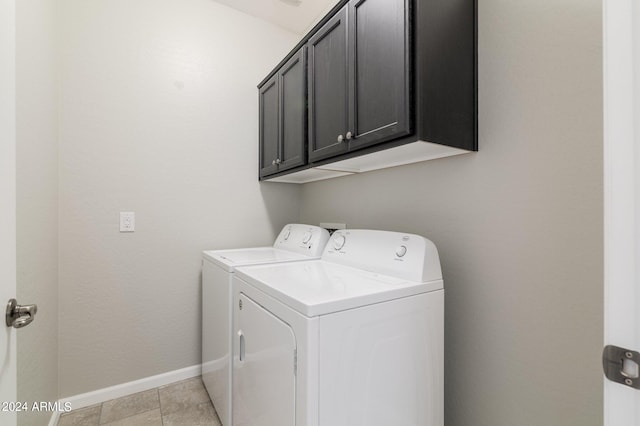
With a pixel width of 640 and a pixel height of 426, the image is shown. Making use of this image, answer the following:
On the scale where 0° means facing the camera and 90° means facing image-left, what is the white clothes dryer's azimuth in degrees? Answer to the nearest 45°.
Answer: approximately 45°

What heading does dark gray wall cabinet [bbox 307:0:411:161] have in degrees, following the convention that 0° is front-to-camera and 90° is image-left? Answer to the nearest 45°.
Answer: approximately 45°

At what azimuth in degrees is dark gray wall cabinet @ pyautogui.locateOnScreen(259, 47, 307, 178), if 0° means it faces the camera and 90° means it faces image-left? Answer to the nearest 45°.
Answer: approximately 45°

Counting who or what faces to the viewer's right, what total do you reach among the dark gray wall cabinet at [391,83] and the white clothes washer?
0

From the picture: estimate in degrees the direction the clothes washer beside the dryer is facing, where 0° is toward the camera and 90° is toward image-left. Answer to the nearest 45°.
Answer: approximately 45°

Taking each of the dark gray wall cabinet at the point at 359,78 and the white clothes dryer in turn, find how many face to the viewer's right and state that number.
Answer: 0

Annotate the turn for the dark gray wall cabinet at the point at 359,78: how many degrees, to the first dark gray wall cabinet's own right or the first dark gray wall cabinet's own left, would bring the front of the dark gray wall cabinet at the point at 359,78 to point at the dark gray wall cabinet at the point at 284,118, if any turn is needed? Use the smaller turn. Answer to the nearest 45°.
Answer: approximately 90° to the first dark gray wall cabinet's own right
